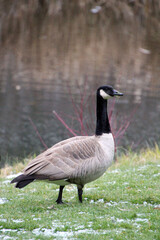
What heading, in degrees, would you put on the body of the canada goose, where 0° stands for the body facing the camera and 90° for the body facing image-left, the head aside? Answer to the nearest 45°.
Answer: approximately 270°
